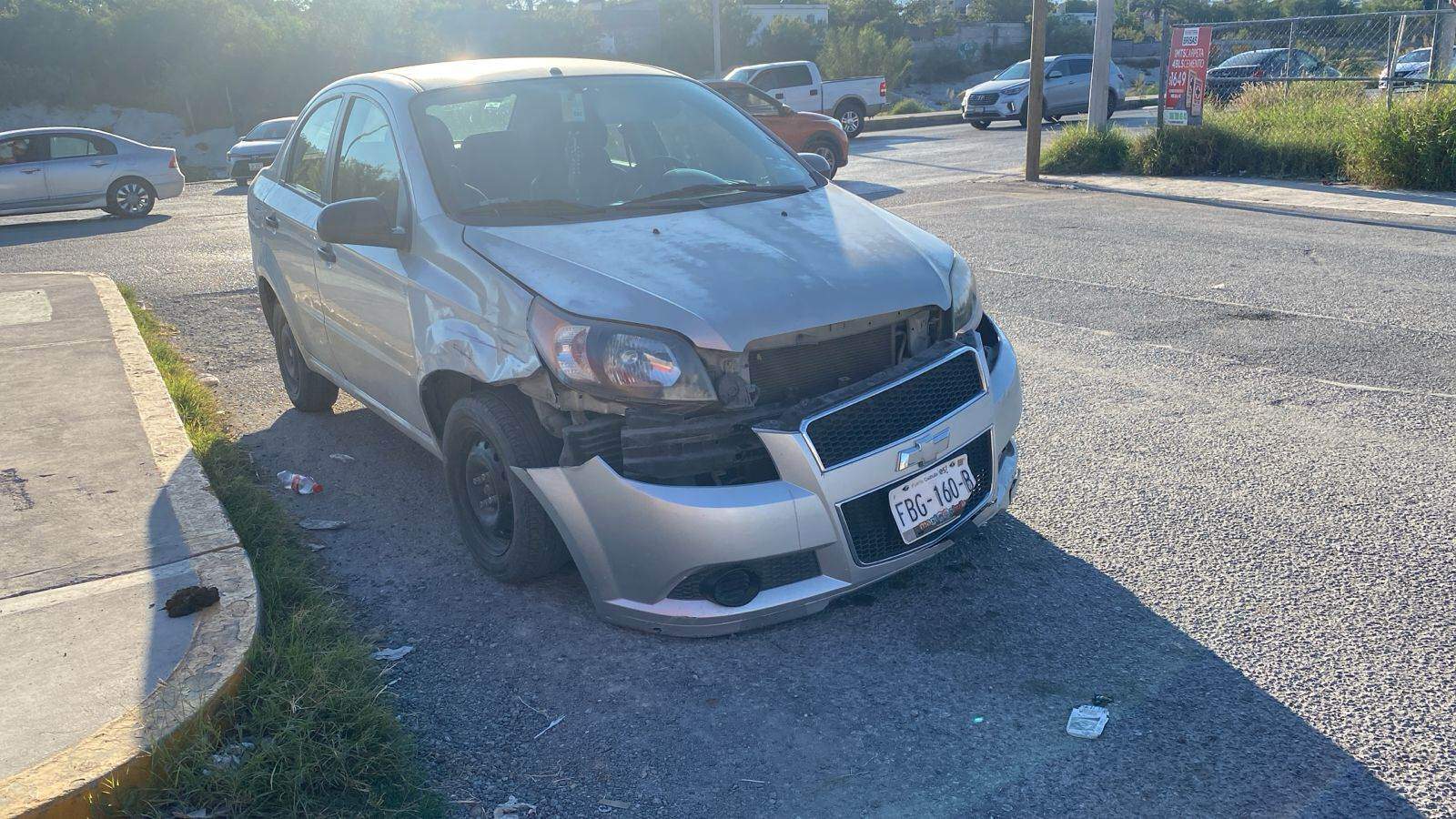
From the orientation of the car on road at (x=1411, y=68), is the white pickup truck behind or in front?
in front

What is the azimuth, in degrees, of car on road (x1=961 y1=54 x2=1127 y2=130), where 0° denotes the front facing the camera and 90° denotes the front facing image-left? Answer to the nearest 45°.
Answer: approximately 45°

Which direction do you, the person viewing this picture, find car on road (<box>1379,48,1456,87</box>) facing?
facing the viewer and to the left of the viewer

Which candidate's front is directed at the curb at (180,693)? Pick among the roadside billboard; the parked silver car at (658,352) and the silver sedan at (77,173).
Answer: the roadside billboard

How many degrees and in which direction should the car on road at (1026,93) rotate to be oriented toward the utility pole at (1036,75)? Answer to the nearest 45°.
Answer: approximately 45° to its left

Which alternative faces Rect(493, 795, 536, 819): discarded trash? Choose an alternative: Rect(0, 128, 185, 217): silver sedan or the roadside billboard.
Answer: the roadside billboard

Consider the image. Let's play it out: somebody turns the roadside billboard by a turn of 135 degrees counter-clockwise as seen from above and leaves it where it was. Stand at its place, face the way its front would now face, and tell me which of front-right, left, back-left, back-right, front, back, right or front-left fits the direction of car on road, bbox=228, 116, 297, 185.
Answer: back-left

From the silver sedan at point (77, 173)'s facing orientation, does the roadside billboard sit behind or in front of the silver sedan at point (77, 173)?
behind

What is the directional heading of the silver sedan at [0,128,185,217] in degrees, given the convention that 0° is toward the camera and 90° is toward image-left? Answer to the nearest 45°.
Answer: approximately 90°

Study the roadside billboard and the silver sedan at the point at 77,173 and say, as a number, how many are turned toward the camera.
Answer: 1

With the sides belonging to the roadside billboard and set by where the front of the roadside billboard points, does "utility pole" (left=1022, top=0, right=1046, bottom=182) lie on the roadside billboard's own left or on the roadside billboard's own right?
on the roadside billboard's own right

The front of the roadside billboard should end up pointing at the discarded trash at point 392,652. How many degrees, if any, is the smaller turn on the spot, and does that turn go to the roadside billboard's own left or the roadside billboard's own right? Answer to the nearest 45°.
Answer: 0° — it already faces it

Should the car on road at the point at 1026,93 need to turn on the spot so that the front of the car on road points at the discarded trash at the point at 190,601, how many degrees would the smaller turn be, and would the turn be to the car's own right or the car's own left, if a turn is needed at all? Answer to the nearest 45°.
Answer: approximately 45° to the car's own left

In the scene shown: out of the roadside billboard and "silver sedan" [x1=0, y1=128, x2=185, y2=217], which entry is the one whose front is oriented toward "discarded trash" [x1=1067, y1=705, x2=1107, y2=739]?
the roadside billboard
